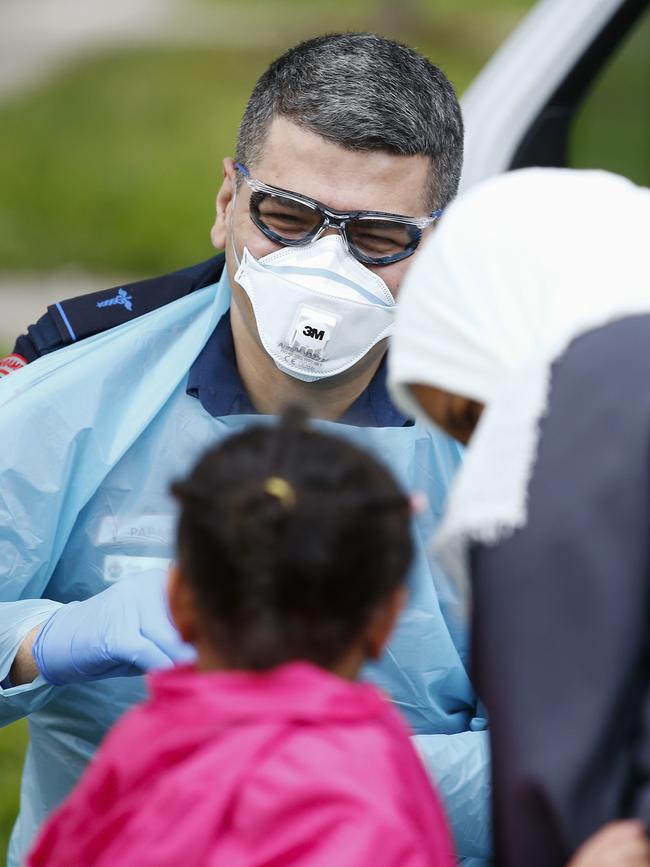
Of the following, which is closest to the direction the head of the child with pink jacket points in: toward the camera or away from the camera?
away from the camera

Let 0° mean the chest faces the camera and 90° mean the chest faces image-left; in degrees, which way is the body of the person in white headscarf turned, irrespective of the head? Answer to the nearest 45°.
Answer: approximately 90°

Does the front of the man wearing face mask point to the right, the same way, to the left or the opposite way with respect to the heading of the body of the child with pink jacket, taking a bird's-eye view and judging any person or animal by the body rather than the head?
the opposite way

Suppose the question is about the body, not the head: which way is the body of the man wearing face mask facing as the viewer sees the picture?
toward the camera

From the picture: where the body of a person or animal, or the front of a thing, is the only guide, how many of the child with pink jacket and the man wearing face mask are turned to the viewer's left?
0

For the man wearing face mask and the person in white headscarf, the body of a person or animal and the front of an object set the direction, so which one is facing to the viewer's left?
the person in white headscarf

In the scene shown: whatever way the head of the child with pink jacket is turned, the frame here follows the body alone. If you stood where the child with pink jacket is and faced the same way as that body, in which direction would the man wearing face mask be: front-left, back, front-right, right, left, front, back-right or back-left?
front

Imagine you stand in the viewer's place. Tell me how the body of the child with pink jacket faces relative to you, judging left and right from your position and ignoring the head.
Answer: facing away from the viewer

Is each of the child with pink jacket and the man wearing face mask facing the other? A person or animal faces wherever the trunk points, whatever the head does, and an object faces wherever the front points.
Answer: yes

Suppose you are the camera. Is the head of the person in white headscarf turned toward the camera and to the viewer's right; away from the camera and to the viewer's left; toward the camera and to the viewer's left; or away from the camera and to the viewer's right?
away from the camera and to the viewer's left

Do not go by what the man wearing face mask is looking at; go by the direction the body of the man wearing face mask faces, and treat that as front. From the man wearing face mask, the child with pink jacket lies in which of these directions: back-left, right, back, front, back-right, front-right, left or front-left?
front

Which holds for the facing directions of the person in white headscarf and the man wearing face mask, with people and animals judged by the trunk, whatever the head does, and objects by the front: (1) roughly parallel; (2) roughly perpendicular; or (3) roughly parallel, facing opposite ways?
roughly perpendicular

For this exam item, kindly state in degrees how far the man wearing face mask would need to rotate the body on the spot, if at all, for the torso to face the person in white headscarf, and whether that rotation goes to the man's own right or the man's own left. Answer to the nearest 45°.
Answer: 0° — they already face them

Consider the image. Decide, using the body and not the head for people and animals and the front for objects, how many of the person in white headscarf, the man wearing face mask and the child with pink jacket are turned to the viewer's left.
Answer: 1
